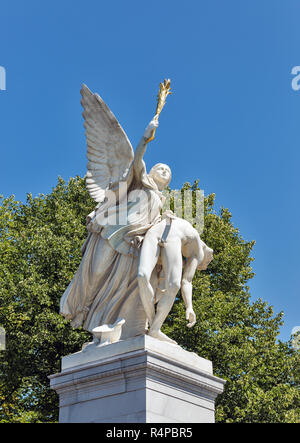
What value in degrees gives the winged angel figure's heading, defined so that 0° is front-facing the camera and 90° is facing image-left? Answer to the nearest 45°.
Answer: approximately 315°
